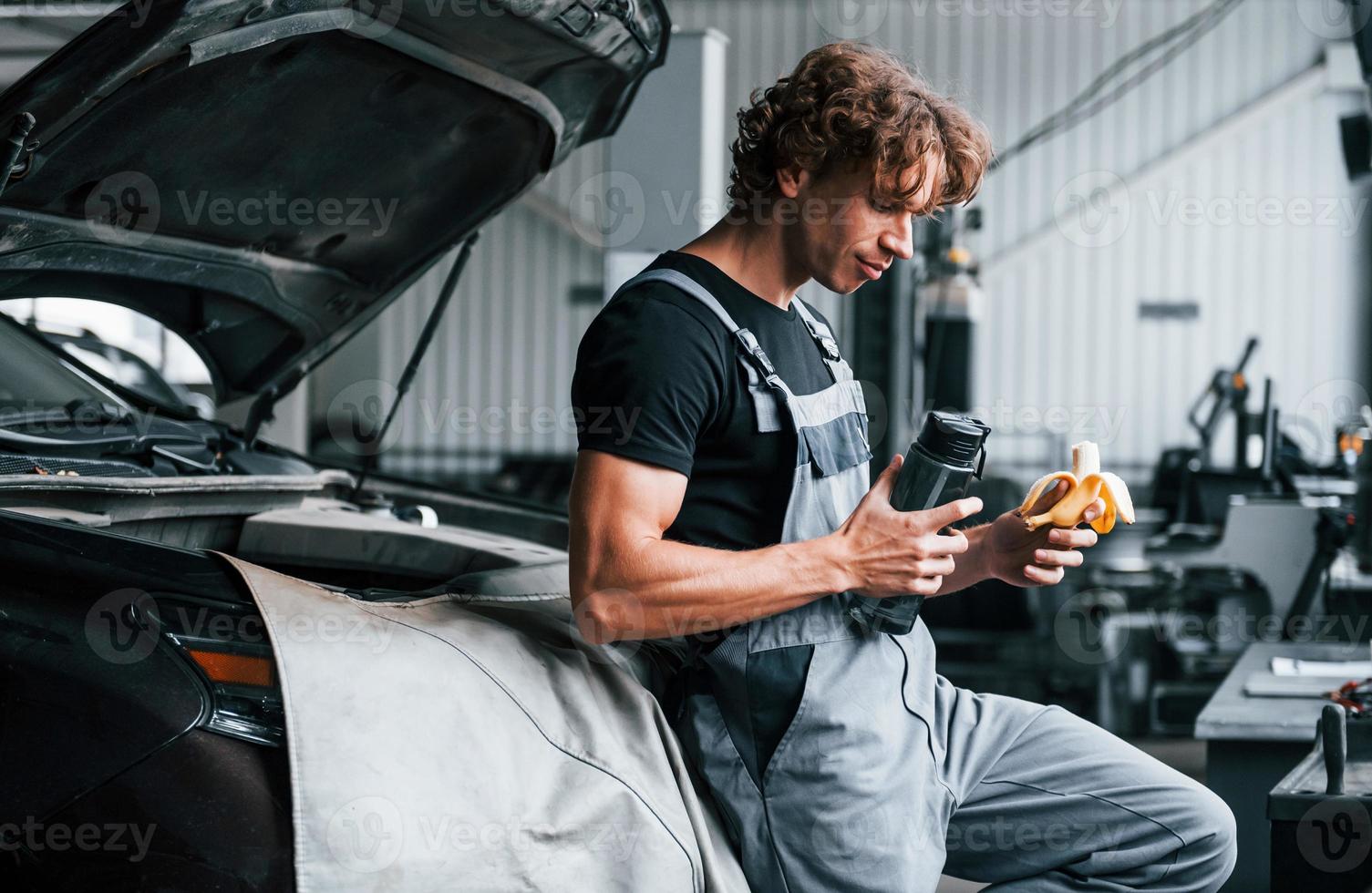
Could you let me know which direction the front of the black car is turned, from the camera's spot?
facing the viewer and to the right of the viewer

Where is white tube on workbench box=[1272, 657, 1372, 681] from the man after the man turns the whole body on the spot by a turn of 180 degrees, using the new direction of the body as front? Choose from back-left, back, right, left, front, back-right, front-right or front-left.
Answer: right

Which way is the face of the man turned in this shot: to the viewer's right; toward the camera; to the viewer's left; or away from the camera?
to the viewer's right

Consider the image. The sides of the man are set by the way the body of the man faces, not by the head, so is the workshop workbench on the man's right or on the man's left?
on the man's left

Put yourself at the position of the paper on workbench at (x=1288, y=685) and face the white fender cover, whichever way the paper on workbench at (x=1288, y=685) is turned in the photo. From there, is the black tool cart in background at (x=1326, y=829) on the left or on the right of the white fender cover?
left

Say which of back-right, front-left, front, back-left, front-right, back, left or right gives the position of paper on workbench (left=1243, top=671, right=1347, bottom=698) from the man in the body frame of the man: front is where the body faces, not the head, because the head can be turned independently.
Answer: left

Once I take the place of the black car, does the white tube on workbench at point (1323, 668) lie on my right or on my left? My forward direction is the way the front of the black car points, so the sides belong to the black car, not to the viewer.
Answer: on my left

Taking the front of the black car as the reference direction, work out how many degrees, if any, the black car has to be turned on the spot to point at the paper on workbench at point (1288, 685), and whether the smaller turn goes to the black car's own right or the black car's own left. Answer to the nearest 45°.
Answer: approximately 45° to the black car's own left
